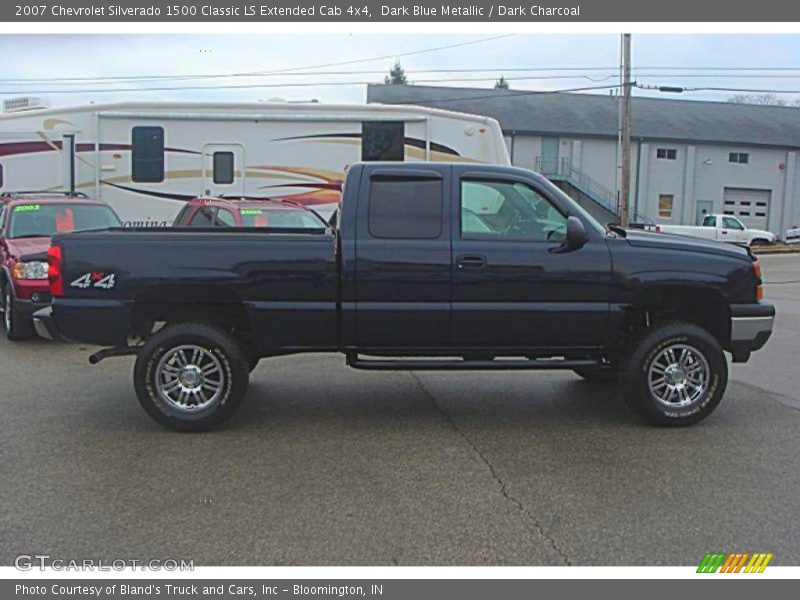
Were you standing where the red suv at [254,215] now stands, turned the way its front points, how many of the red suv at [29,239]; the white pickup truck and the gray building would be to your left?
2

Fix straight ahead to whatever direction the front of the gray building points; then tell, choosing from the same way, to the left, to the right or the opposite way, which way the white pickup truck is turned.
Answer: to the left

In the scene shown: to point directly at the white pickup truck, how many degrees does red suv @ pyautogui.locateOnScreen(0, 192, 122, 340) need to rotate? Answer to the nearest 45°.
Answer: approximately 90° to its left

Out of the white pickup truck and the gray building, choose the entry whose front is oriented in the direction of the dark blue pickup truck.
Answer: the gray building

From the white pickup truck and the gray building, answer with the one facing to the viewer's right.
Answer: the white pickup truck

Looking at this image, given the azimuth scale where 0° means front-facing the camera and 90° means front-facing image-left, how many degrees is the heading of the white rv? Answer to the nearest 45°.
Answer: approximately 270°

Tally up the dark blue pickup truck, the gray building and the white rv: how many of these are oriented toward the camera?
1

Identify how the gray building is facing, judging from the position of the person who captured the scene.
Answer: facing the viewer

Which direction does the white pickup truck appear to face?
to the viewer's right

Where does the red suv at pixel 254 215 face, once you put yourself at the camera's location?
facing the viewer and to the right of the viewer

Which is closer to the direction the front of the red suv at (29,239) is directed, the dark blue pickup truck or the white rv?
the dark blue pickup truck

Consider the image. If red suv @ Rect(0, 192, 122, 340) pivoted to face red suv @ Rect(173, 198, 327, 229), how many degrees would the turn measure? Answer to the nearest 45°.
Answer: approximately 45° to its left

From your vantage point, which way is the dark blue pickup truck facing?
to the viewer's right
